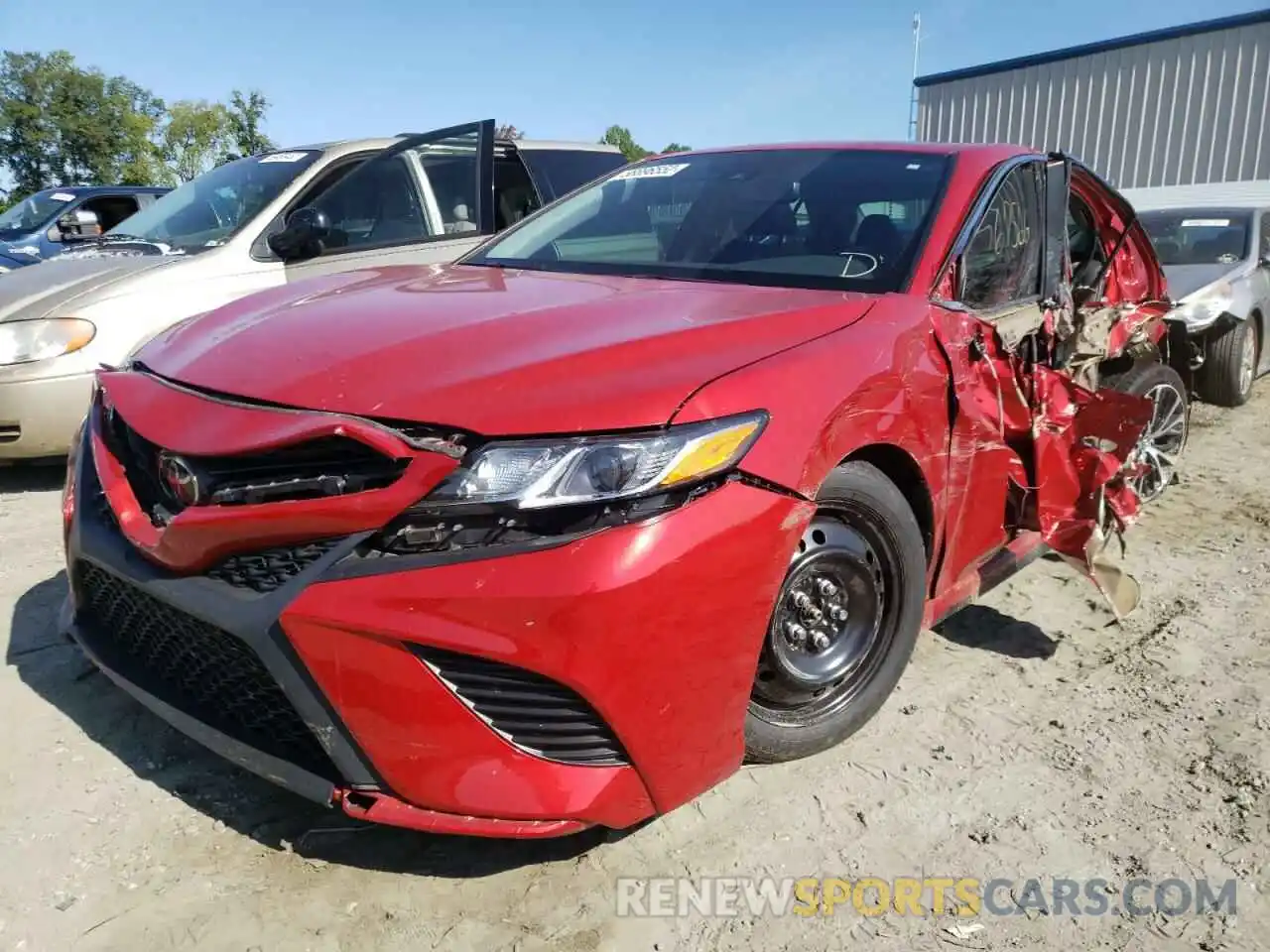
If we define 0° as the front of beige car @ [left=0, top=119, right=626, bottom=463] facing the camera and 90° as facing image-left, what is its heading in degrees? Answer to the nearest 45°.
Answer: approximately 45°

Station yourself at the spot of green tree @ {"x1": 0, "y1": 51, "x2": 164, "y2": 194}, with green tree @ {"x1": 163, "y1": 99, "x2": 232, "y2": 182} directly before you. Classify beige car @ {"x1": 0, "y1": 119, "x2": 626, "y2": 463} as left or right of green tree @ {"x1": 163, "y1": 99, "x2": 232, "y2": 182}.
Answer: right

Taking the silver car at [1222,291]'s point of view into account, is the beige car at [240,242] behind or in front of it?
in front

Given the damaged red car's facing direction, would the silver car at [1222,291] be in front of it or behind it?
behind

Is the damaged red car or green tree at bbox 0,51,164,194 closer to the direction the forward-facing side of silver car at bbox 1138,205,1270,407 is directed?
the damaged red car

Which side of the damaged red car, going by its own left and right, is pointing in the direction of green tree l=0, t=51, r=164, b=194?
right

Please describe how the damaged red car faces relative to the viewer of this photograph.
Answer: facing the viewer and to the left of the viewer

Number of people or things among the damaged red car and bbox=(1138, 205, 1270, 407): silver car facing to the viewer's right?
0

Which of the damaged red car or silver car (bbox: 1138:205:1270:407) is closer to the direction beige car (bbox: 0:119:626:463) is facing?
the damaged red car

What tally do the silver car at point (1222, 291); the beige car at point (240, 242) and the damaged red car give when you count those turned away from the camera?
0

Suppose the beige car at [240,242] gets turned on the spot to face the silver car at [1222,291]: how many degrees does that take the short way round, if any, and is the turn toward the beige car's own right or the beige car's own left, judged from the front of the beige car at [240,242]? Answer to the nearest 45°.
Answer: approximately 135° to the beige car's own left
